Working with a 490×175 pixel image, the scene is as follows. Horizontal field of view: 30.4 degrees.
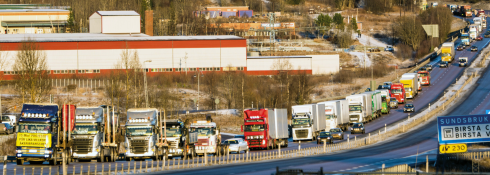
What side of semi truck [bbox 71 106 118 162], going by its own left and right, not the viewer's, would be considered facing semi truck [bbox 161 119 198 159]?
back

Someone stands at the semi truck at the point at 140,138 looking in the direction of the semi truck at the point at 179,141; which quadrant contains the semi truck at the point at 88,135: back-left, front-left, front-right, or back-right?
back-left

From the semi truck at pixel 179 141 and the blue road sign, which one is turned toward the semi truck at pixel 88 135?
the semi truck at pixel 179 141

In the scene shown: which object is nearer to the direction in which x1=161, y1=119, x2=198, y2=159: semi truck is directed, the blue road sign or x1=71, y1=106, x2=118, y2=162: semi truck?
the semi truck

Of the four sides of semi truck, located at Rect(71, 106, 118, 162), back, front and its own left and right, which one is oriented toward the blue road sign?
left

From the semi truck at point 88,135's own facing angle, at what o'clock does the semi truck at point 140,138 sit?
the semi truck at point 140,138 is roughly at 7 o'clock from the semi truck at point 88,135.

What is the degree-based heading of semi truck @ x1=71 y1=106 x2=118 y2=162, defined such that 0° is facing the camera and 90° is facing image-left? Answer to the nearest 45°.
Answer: approximately 45°

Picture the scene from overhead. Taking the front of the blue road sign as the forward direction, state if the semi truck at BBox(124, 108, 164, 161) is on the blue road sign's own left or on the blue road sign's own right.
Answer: on the blue road sign's own right

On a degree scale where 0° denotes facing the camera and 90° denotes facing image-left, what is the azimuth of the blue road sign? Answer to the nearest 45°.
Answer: approximately 0°

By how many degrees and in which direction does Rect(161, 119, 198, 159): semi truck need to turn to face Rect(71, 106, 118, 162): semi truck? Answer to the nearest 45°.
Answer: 0° — it already faces it
